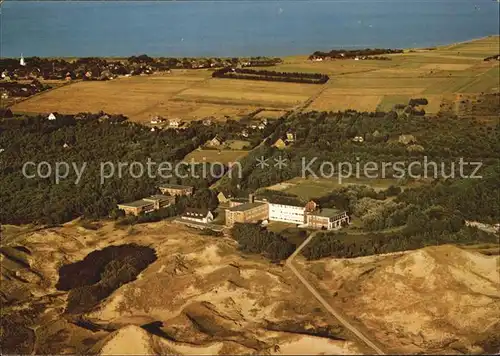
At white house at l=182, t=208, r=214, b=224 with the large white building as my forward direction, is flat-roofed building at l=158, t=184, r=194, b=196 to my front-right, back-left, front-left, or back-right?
back-left

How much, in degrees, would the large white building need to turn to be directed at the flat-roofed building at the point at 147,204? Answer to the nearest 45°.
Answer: approximately 90° to its right

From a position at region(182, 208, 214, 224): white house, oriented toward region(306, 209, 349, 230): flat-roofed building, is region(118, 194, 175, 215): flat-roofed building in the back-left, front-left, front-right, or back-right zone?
back-left

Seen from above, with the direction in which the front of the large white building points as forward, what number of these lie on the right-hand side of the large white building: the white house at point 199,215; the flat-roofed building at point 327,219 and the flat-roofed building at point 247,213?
2

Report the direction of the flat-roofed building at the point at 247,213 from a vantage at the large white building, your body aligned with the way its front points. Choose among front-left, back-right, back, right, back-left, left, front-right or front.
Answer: right

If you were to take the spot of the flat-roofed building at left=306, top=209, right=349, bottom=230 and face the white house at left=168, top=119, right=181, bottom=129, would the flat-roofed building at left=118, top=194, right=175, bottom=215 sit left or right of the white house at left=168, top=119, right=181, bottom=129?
left

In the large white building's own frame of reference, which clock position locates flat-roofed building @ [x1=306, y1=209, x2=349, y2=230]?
The flat-roofed building is roughly at 10 o'clock from the large white building.

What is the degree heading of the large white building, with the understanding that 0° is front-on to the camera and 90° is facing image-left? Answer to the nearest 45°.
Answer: approximately 0°

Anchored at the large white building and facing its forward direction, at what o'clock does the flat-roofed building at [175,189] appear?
The flat-roofed building is roughly at 4 o'clock from the large white building.

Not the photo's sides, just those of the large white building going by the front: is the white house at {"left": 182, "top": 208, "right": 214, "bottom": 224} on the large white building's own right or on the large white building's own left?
on the large white building's own right
